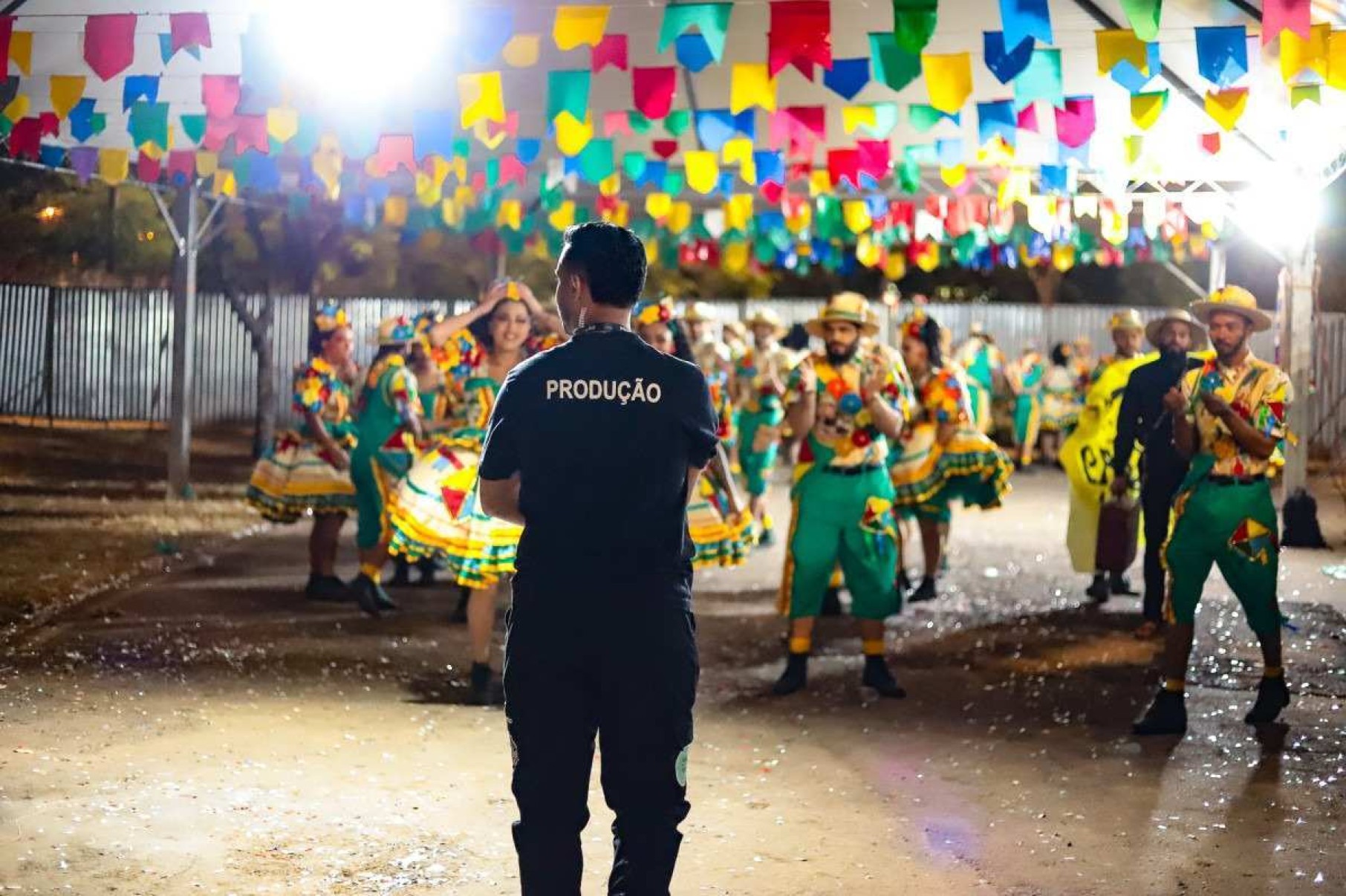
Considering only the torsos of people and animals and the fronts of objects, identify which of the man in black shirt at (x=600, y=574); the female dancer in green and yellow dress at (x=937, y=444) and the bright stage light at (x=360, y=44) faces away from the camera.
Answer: the man in black shirt

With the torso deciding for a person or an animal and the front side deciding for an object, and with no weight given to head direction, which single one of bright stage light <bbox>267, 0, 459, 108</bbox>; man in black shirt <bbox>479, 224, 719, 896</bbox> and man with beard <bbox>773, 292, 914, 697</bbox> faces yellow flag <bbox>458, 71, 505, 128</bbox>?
the man in black shirt

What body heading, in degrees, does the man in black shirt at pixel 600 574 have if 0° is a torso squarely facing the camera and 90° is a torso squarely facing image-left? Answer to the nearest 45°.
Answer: approximately 180°

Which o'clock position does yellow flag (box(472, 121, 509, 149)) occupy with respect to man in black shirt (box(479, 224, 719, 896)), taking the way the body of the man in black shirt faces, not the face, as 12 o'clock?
The yellow flag is roughly at 12 o'clock from the man in black shirt.

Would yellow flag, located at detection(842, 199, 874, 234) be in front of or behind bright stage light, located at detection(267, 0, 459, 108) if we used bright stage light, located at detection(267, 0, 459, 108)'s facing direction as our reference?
behind

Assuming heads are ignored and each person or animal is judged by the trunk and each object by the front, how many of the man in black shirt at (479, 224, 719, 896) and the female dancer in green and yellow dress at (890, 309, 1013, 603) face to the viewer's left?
1

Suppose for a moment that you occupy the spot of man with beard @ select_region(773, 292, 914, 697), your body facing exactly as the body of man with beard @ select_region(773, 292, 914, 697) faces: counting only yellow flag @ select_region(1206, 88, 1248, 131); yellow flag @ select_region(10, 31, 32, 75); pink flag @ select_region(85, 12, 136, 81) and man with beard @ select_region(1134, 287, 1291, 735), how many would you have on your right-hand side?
2

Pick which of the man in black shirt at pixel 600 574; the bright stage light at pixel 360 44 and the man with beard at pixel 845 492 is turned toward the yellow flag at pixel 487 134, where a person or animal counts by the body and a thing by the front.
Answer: the man in black shirt
